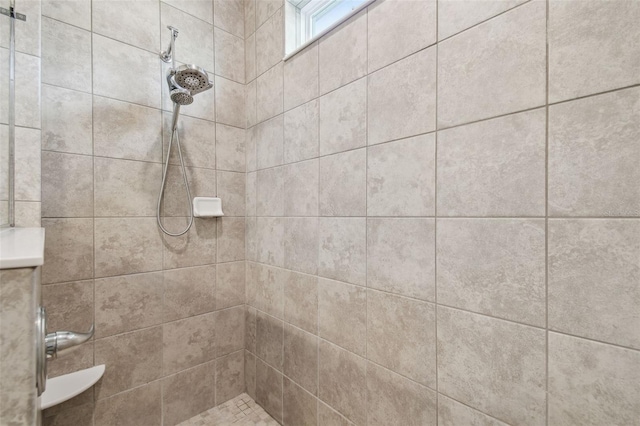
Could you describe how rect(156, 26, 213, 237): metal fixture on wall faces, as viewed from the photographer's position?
facing the viewer and to the right of the viewer

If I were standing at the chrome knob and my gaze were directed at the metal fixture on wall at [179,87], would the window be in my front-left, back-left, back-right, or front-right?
front-right
